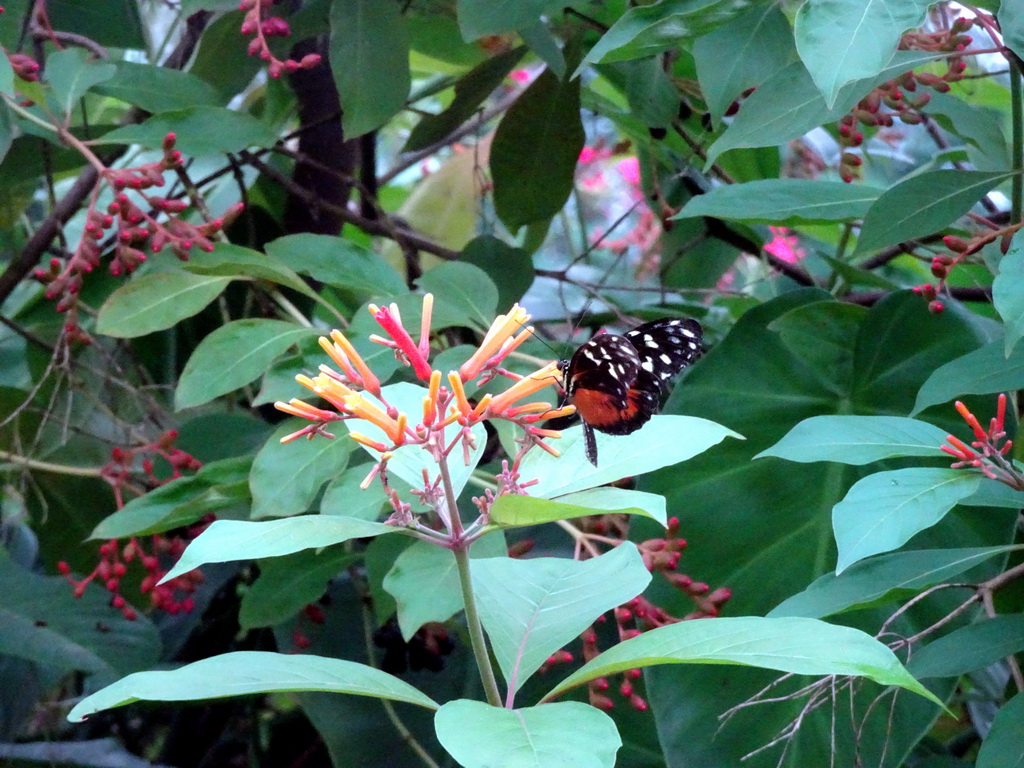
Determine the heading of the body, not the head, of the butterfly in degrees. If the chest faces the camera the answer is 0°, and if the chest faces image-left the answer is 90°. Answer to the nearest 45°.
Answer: approximately 90°
